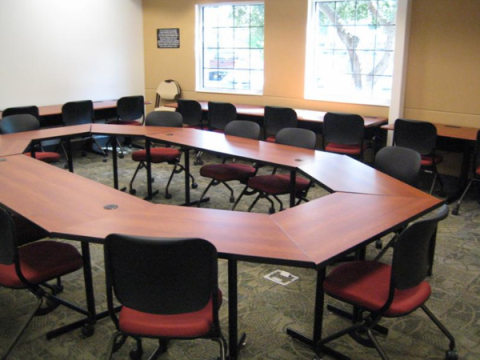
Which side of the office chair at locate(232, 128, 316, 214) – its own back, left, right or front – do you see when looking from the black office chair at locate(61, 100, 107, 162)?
right

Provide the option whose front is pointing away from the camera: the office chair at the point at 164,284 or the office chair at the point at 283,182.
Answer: the office chair at the point at 164,284

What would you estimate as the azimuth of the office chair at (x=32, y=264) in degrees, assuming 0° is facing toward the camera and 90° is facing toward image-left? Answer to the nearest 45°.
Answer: approximately 225°

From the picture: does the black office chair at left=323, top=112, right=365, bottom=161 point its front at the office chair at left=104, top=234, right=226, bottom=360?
no

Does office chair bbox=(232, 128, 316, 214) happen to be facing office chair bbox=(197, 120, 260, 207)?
no

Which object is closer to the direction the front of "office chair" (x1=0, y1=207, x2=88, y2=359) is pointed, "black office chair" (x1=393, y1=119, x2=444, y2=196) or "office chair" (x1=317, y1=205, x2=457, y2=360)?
the black office chair

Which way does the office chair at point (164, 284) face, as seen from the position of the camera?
facing away from the viewer

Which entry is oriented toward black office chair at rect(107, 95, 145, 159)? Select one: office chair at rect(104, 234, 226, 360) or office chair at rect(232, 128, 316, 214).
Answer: office chair at rect(104, 234, 226, 360)

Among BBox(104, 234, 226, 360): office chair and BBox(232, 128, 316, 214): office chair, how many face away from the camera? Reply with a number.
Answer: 1

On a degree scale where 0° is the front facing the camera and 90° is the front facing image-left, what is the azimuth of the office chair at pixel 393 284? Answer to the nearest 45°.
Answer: approximately 135°

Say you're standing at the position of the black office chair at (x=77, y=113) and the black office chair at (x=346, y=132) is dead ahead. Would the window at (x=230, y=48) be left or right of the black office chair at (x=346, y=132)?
left

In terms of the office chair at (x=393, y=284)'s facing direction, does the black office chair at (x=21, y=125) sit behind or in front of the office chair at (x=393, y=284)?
in front
